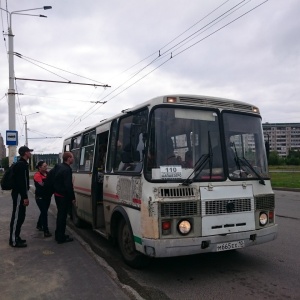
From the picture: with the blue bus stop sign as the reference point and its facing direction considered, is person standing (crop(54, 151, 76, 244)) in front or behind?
in front

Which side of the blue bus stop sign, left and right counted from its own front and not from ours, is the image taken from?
front

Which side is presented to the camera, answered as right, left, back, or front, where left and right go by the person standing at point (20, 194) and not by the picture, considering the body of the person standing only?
right
